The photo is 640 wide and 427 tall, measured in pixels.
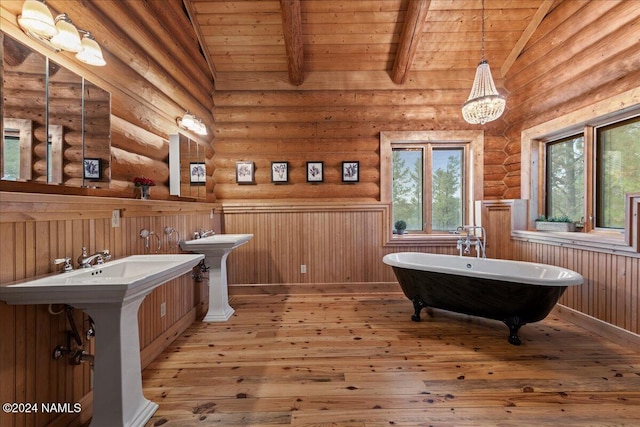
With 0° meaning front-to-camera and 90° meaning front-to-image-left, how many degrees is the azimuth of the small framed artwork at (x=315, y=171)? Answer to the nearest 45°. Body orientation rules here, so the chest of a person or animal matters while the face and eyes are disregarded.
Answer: approximately 0°

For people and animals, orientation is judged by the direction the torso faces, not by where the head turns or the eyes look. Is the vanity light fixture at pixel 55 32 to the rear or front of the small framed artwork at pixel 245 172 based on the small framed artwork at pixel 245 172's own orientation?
to the front

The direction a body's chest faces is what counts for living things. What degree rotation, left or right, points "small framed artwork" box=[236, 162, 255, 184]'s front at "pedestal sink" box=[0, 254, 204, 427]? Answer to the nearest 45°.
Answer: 0° — it already faces it

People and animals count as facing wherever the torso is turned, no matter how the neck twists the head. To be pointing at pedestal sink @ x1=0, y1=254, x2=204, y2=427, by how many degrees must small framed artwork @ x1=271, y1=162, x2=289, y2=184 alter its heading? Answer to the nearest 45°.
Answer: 0° — it already faces it

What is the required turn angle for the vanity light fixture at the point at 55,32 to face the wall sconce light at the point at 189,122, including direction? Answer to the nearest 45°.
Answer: approximately 90° to its left

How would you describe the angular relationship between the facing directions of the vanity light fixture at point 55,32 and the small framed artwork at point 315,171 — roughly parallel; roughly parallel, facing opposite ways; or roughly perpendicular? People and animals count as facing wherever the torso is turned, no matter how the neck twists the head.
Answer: roughly perpendicular

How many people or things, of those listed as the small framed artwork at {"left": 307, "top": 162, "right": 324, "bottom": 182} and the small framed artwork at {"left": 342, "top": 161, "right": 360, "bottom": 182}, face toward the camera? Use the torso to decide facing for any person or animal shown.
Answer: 2

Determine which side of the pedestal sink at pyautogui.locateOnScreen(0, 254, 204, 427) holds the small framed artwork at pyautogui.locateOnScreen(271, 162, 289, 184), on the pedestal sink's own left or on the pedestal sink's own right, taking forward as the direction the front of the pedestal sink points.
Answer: on the pedestal sink's own left

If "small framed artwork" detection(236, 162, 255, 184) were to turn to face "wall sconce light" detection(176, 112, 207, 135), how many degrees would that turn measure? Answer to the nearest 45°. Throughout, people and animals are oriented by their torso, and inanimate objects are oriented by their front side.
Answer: approximately 45° to its right
